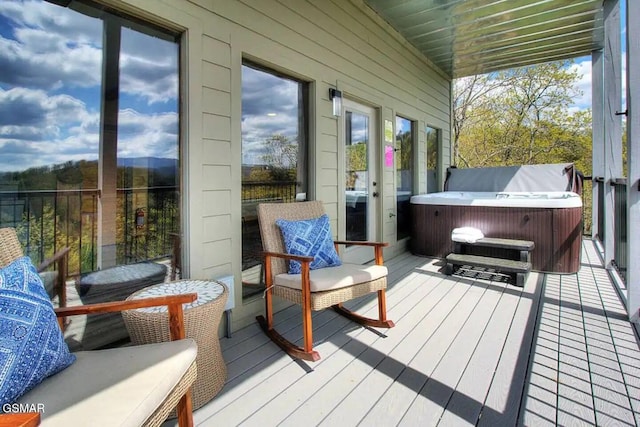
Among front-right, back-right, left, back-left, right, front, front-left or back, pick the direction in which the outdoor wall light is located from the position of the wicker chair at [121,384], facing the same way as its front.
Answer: left

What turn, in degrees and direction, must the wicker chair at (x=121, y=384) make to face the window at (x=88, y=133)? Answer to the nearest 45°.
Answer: approximately 135° to its left

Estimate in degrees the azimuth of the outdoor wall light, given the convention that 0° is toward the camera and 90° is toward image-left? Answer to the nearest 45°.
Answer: approximately 315°

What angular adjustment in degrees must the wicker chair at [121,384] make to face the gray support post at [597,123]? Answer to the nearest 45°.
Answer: approximately 45° to its left

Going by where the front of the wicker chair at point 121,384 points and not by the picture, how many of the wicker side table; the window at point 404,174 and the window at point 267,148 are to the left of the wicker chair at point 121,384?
3

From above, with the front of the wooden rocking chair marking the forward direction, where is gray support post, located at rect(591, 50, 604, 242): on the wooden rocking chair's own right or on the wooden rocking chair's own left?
on the wooden rocking chair's own left

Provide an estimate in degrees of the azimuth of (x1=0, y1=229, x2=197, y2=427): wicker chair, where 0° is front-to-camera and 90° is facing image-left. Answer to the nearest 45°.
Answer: approximately 315°

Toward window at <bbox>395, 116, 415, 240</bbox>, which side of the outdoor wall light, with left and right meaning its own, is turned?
left

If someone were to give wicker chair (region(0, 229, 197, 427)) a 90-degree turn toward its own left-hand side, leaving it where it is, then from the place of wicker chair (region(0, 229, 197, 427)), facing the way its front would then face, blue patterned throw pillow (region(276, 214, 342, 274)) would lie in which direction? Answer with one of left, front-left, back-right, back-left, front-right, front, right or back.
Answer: front

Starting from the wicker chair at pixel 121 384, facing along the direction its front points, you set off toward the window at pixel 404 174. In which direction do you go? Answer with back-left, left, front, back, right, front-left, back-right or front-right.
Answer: left

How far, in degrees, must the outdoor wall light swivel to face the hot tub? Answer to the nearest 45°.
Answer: approximately 45° to its left

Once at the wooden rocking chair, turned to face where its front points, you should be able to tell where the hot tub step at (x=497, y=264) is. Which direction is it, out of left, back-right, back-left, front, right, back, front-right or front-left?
left
